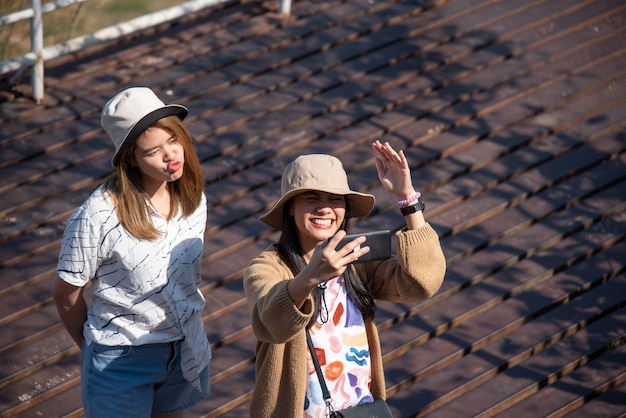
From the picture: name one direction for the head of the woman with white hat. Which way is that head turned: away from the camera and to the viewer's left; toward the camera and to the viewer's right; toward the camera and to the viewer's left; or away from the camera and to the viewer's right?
toward the camera and to the viewer's right

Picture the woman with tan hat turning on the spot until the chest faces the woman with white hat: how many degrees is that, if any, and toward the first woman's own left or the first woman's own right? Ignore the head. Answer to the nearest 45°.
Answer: approximately 135° to the first woman's own right

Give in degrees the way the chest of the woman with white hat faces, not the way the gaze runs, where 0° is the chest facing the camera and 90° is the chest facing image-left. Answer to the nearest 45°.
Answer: approximately 315°

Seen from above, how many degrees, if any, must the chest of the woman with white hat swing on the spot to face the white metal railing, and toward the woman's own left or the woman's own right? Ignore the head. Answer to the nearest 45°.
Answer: approximately 135° to the woman's own left

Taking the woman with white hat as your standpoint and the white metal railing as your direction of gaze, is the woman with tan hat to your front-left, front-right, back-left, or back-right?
back-right

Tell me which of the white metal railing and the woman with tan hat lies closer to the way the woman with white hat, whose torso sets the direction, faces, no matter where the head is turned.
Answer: the woman with tan hat
